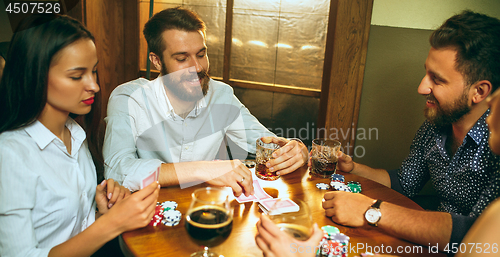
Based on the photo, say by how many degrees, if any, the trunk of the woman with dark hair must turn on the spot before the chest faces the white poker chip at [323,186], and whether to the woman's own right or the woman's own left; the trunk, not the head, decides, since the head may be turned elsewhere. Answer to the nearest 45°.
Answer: approximately 45° to the woman's own left

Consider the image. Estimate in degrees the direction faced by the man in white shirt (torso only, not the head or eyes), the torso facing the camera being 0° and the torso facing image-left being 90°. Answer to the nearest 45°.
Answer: approximately 315°

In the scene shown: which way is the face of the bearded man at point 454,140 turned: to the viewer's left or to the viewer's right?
to the viewer's left
